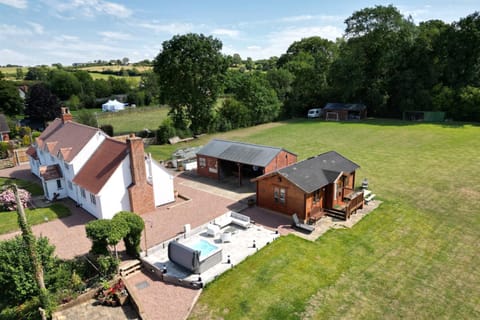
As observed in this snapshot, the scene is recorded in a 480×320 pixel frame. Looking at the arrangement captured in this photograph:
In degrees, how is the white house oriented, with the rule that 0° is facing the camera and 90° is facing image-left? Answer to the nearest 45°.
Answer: approximately 45°

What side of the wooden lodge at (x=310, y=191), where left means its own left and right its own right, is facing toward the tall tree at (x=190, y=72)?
back

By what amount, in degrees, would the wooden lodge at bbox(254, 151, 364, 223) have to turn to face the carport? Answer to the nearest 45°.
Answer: approximately 180°

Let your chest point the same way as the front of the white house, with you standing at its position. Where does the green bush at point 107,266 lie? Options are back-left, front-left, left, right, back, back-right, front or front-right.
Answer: front-left

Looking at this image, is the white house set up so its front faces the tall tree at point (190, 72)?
no

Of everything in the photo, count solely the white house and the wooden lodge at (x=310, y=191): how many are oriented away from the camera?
0

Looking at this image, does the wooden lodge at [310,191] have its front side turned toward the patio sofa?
no

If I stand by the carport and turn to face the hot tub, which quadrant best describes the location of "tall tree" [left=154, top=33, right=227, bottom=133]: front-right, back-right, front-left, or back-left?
back-right

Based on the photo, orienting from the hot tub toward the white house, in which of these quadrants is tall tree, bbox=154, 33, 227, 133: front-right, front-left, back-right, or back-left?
front-right

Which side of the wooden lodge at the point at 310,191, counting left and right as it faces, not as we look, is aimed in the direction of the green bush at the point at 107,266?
right

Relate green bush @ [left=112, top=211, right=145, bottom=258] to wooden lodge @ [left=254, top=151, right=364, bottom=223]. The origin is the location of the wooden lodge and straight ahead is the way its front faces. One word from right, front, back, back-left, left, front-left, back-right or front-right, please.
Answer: right

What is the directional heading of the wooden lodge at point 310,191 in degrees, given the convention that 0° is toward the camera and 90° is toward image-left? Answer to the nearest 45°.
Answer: approximately 315°
